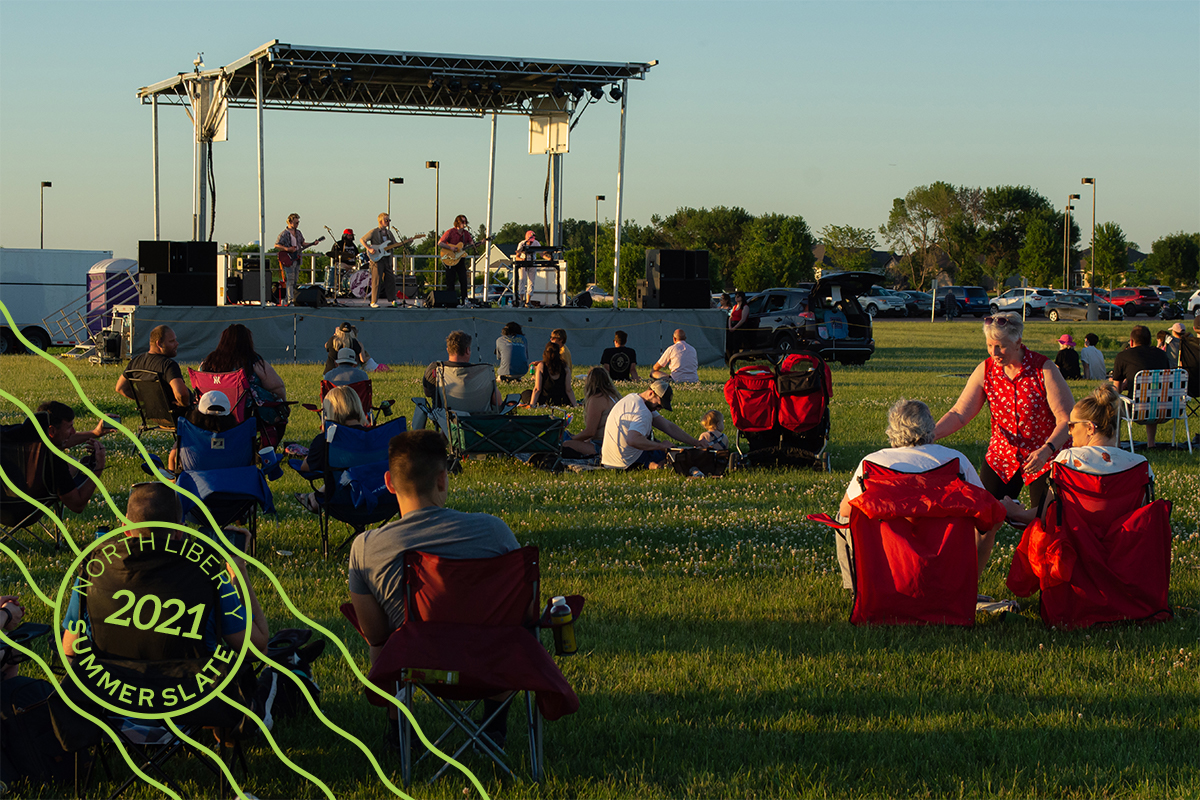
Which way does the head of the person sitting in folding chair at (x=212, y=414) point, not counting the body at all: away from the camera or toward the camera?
away from the camera

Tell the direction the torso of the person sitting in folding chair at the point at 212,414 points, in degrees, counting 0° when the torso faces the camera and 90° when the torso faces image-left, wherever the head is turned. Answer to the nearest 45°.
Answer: approximately 180°

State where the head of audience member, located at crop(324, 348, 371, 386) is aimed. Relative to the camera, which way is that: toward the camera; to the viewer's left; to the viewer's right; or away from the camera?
away from the camera

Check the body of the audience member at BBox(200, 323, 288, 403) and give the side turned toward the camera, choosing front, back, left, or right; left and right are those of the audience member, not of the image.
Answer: back

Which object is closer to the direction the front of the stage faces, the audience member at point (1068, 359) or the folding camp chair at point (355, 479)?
the folding camp chair

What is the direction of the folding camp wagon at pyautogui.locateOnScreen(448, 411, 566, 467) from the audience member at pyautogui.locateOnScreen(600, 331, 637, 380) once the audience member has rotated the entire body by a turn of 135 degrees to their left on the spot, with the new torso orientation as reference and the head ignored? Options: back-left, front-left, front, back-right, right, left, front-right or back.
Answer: front-left

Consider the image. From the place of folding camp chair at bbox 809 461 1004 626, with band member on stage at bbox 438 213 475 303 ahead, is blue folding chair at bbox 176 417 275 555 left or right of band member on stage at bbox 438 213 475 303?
left

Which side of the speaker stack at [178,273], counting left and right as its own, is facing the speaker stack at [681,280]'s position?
left

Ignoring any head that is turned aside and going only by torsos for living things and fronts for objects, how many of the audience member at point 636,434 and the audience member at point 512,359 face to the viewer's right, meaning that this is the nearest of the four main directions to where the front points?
1

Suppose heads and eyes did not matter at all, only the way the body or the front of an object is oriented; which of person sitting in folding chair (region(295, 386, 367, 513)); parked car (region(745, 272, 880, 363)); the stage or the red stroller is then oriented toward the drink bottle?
the stage

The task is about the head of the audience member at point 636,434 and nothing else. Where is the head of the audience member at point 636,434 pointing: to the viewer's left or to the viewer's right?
to the viewer's right
